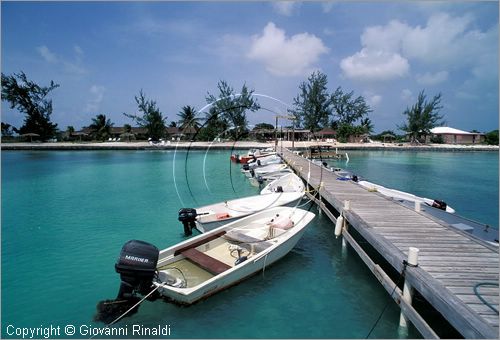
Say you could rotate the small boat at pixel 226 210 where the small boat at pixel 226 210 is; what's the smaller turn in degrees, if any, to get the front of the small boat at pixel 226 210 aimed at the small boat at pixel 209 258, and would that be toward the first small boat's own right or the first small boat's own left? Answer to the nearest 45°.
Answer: approximately 135° to the first small boat's own right

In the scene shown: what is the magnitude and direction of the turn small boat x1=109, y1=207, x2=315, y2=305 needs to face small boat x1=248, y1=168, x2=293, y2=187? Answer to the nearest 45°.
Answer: approximately 45° to its left

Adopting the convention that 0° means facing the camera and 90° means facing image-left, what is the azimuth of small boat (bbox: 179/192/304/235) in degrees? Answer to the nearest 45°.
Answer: approximately 225°

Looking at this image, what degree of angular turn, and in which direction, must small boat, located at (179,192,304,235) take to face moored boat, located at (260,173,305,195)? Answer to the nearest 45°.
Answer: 0° — it already faces it

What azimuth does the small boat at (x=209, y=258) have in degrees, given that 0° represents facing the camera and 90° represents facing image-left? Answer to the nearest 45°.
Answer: approximately 225°

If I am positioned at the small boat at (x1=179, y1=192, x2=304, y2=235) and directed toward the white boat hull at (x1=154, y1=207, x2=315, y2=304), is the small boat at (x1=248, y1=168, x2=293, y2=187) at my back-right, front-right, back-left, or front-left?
back-left

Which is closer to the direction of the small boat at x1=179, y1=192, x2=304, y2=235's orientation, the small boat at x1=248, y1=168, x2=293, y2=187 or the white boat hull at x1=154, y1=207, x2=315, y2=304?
the small boat

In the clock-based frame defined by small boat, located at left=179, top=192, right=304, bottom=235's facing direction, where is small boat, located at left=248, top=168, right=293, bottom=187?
small boat, located at left=248, top=168, right=293, bottom=187 is roughly at 11 o'clock from small boat, located at left=179, top=192, right=304, bottom=235.
